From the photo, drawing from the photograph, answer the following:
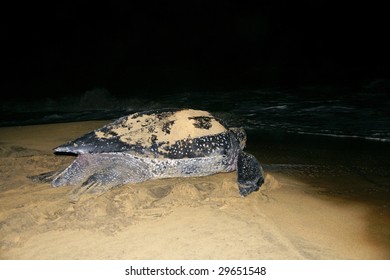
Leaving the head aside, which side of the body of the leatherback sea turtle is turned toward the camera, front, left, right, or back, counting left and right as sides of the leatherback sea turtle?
right
